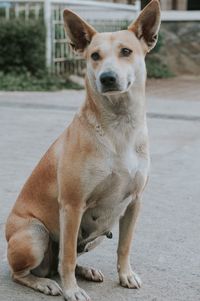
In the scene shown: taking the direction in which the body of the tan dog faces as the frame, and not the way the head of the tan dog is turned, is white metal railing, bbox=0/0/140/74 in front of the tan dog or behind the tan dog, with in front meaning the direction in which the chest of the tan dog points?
behind

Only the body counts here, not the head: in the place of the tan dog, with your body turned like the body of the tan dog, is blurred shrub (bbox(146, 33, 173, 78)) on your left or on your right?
on your left

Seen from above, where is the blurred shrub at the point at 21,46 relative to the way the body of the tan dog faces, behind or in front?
behind

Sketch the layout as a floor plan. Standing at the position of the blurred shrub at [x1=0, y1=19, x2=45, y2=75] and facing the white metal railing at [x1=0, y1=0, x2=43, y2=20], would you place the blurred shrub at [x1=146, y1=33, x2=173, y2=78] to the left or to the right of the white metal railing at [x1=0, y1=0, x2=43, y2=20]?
right

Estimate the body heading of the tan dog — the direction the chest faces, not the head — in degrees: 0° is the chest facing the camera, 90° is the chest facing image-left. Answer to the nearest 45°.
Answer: approximately 315°
